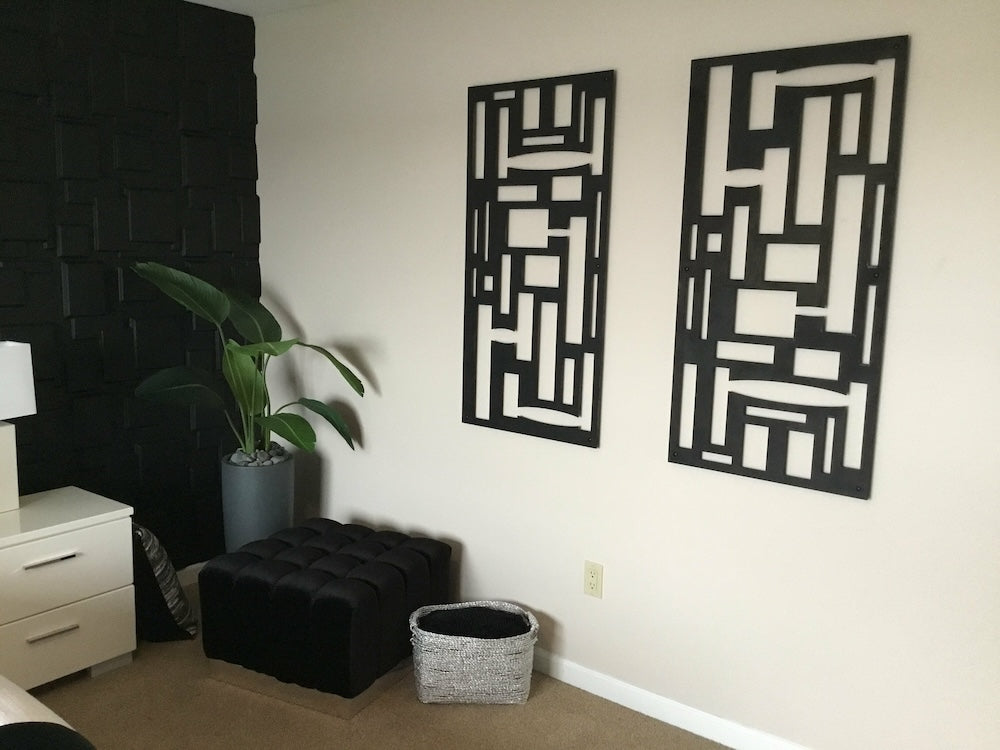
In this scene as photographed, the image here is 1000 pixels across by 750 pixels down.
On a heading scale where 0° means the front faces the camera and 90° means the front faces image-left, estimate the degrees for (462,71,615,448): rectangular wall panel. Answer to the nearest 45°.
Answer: approximately 45°

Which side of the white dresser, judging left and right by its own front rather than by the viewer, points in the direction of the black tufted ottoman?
left

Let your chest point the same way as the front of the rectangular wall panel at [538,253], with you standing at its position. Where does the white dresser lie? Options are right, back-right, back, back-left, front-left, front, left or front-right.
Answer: front-right

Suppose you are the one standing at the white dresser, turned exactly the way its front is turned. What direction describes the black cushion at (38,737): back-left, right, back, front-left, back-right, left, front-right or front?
front-right

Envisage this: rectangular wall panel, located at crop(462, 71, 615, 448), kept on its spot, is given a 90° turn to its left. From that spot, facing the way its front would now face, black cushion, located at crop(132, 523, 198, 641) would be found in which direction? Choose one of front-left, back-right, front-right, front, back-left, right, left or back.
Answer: back-right

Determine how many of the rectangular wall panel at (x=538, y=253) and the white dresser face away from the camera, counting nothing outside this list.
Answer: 0

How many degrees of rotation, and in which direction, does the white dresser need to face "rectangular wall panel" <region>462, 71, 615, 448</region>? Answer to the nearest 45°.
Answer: approximately 45° to its left

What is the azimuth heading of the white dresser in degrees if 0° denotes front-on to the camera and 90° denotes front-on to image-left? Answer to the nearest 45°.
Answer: approximately 315°
